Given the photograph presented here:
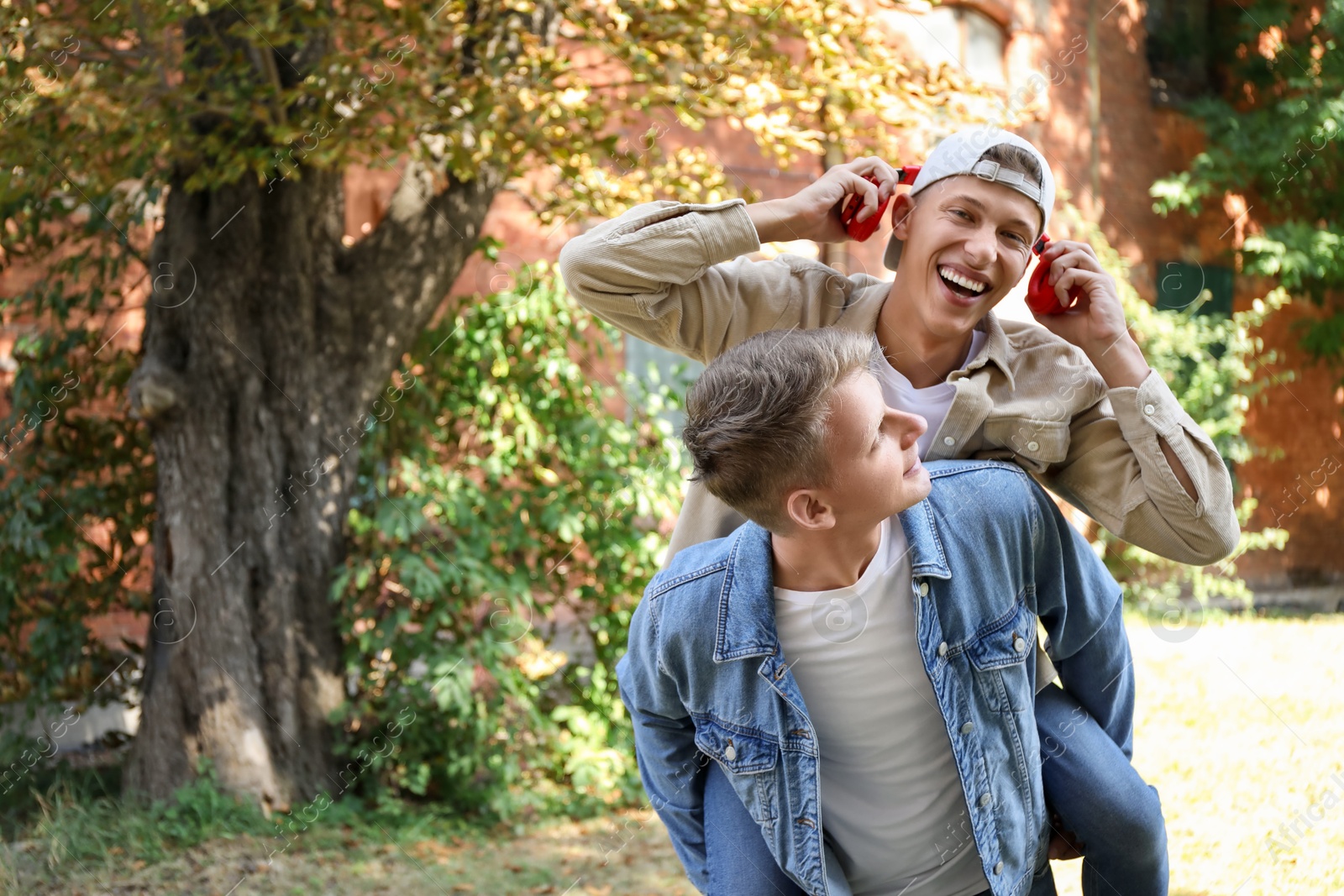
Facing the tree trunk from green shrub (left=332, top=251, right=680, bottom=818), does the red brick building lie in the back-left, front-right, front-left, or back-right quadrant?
back-right

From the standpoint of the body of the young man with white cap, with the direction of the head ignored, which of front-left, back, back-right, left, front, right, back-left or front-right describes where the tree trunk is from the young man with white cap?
back-right

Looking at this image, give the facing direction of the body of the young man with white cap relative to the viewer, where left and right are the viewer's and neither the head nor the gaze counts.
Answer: facing the viewer

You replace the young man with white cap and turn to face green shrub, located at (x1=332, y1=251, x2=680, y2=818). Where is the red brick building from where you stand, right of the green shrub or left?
right

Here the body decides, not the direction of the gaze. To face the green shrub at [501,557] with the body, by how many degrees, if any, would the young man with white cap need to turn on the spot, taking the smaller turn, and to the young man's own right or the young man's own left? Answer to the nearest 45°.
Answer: approximately 135° to the young man's own right

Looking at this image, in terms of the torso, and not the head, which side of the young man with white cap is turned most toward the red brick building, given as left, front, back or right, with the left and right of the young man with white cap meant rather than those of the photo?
back
